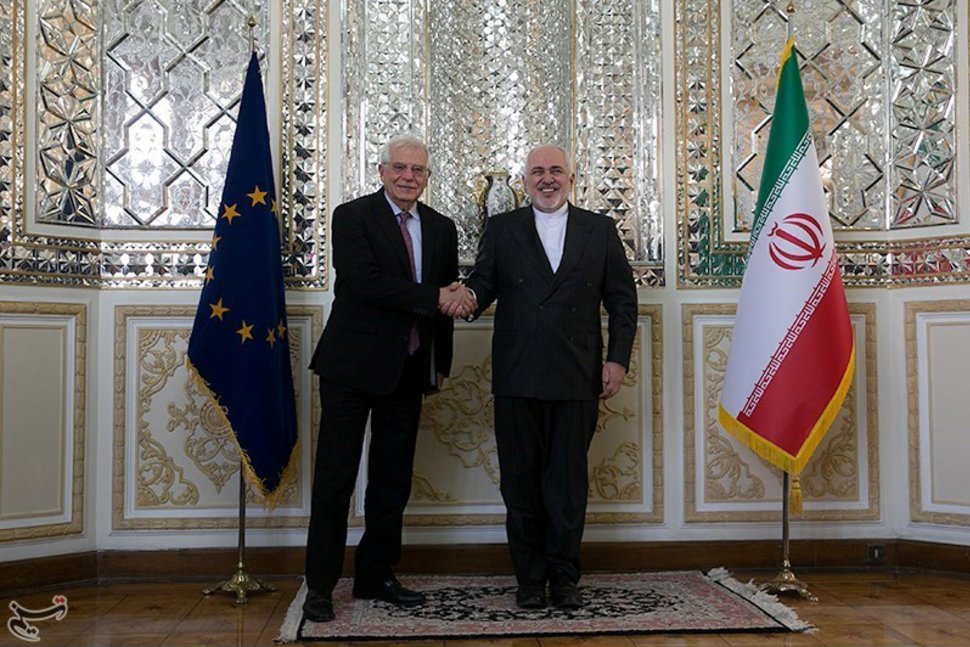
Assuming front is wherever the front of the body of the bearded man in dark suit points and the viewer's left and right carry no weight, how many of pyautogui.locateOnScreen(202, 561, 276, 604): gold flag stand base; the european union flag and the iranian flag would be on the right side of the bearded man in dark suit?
2

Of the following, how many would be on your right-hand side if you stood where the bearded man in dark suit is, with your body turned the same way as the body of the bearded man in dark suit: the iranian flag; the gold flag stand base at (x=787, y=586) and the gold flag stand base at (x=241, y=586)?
1

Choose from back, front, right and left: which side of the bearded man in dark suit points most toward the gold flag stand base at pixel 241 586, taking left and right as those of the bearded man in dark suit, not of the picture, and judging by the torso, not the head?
right

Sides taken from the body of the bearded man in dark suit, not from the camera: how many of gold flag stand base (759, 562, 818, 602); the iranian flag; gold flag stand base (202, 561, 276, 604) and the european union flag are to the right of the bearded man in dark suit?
2

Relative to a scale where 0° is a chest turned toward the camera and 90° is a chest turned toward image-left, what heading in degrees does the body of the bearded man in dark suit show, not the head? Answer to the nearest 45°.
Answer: approximately 0°

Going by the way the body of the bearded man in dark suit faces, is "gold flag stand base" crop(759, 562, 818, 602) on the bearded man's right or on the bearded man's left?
on the bearded man's left

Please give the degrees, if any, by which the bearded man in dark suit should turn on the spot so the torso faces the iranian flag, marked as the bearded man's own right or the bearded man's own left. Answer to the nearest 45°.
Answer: approximately 90° to the bearded man's own left
